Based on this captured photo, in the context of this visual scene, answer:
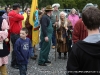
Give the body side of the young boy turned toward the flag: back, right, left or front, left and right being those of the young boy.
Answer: back

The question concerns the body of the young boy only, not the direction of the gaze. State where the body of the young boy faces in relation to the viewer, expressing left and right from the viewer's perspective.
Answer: facing the viewer
